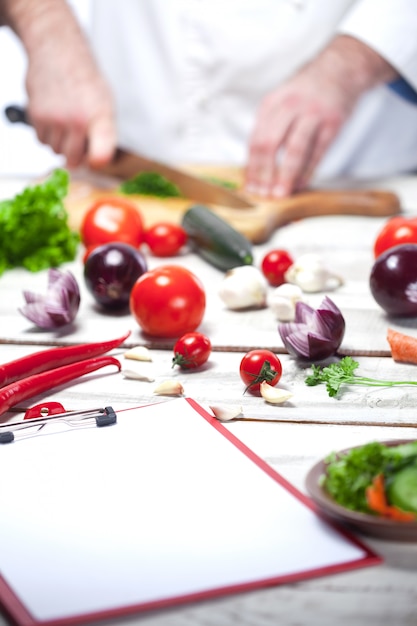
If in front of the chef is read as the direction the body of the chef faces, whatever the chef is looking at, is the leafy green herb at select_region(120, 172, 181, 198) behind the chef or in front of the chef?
in front

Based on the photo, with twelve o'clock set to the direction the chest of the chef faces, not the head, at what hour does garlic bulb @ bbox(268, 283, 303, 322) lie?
The garlic bulb is roughly at 12 o'clock from the chef.

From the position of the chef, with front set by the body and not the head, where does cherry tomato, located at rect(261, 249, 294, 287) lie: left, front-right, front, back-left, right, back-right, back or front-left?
front

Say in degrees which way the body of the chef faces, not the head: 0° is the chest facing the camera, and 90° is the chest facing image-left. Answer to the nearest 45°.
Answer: approximately 0°

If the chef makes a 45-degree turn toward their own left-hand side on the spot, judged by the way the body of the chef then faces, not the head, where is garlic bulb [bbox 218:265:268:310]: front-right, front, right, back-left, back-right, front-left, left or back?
front-right

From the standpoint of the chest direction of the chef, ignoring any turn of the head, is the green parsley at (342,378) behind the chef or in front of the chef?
in front

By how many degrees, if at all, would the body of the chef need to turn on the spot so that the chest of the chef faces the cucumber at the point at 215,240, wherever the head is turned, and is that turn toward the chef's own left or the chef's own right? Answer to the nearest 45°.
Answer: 0° — they already face it

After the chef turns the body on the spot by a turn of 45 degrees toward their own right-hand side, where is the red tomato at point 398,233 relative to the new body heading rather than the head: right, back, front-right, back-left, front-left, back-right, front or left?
front-left

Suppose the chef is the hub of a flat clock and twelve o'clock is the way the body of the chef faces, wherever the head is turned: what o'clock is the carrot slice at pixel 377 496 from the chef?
The carrot slice is roughly at 12 o'clock from the chef.

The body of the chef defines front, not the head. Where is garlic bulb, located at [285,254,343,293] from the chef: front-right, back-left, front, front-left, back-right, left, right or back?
front

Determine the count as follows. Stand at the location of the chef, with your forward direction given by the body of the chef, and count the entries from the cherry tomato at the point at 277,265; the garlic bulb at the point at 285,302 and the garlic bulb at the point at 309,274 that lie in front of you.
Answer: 3

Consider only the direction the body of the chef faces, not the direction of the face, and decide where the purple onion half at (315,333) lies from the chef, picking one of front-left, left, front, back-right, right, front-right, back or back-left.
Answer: front

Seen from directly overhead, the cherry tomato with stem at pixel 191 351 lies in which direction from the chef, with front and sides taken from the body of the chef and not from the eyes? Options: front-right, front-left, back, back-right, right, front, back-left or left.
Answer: front

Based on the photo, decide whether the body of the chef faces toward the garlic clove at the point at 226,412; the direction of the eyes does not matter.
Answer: yes

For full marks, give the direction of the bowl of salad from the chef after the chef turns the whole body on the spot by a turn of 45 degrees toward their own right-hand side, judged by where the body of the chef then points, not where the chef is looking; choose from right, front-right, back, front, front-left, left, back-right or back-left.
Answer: front-left
